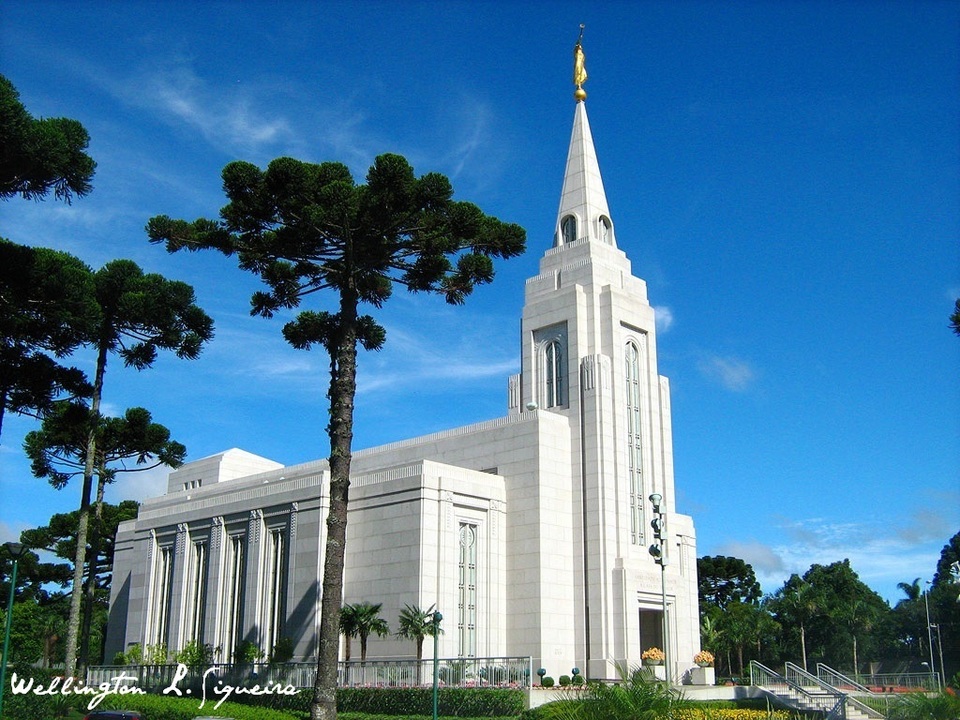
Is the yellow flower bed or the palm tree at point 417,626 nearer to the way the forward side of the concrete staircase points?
the yellow flower bed

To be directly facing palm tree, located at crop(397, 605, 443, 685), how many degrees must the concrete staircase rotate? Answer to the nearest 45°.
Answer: approximately 135° to its right

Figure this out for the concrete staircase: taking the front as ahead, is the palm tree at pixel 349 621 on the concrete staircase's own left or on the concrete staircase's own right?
on the concrete staircase's own right

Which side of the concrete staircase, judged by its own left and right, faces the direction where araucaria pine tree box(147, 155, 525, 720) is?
right

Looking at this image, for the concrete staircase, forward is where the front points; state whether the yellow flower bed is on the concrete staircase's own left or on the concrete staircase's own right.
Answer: on the concrete staircase's own right

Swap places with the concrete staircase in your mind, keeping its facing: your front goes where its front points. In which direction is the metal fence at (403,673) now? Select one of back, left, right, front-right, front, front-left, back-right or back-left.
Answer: back-right

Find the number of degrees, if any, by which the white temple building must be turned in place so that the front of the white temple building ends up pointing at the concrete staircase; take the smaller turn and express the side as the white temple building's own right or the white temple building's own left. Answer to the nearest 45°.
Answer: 0° — it already faces it

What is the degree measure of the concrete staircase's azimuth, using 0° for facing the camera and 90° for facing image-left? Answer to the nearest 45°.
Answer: approximately 315°

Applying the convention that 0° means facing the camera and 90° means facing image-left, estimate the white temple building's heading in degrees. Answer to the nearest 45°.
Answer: approximately 315°

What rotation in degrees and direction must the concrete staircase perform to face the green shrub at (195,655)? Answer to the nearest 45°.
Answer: approximately 135° to its right
